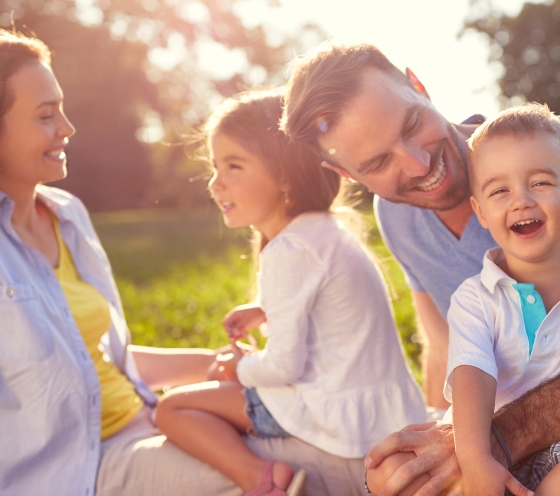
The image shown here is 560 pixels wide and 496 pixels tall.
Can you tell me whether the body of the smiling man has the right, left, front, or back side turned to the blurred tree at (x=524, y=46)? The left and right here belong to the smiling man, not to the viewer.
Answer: back

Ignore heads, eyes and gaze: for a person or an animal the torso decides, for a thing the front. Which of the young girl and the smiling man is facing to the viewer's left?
the young girl

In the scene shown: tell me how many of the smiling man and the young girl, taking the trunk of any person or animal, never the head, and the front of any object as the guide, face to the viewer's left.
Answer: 1

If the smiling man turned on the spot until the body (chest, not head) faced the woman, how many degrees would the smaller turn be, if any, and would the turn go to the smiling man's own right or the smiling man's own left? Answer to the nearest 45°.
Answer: approximately 90° to the smiling man's own right

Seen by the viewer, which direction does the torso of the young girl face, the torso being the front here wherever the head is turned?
to the viewer's left

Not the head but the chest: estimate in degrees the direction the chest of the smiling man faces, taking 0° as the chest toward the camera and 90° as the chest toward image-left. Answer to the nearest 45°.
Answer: approximately 0°

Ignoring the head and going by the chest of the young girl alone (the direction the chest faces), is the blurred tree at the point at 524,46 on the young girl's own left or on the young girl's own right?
on the young girl's own right

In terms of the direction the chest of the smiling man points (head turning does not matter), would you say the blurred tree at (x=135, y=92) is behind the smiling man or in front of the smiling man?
behind

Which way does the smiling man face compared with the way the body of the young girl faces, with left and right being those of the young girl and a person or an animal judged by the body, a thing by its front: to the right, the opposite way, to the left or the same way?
to the left
